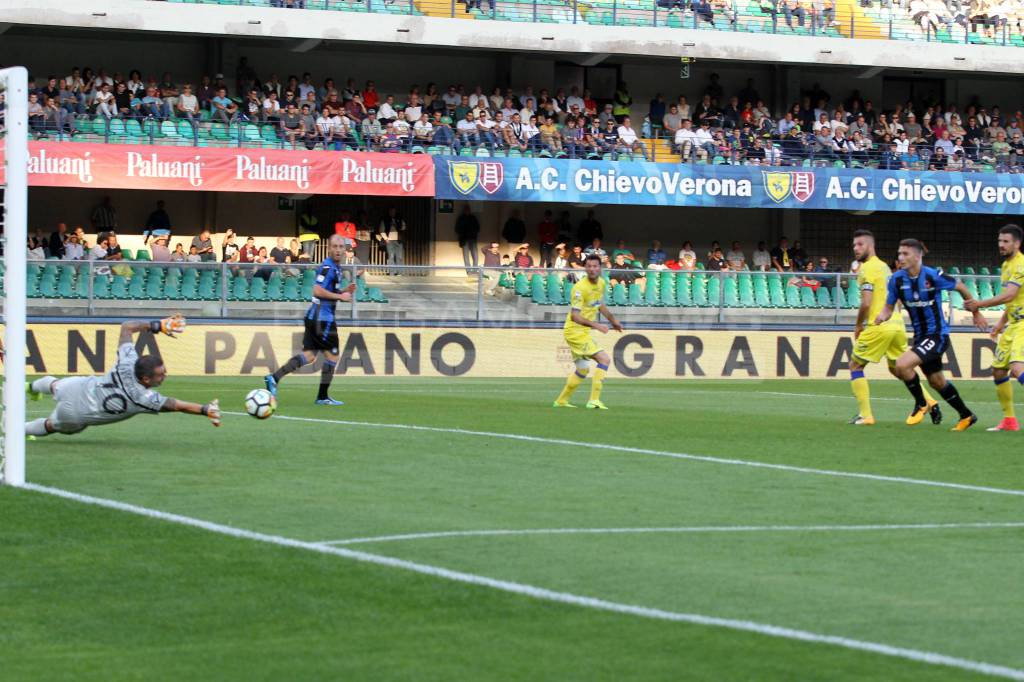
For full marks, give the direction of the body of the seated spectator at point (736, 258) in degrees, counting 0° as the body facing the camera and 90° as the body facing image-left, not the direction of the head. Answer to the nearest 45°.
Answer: approximately 0°

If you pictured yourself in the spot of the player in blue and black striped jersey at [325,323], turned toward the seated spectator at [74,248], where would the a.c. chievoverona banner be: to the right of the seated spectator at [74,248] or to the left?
right

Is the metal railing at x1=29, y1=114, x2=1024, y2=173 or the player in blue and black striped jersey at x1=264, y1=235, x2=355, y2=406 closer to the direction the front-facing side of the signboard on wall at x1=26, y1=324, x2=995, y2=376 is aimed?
the player in blue and black striped jersey
